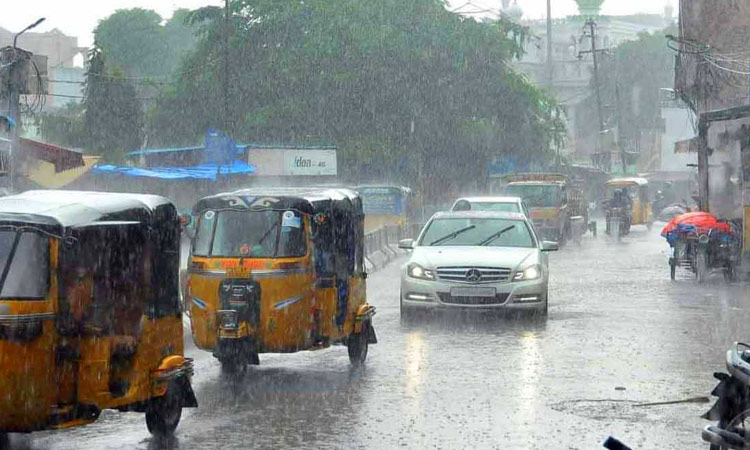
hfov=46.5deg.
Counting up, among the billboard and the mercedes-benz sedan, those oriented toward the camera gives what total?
2

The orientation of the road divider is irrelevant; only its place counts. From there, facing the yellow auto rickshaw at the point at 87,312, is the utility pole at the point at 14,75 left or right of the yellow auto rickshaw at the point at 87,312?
right

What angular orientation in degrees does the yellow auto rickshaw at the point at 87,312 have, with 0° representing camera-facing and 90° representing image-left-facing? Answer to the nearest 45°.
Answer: approximately 45°

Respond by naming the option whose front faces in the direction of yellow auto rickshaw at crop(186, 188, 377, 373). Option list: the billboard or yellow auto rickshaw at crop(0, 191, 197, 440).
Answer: the billboard

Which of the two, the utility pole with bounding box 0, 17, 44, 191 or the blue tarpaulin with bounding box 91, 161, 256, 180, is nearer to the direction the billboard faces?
the utility pole

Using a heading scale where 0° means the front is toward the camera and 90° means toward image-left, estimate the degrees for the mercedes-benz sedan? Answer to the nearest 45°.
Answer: approximately 0°

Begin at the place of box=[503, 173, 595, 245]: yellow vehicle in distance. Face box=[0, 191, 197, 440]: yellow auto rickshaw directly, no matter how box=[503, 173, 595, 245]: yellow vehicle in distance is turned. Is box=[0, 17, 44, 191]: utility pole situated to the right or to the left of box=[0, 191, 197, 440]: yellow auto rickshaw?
right

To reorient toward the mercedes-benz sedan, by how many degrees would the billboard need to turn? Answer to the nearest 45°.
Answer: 0° — it already faces it

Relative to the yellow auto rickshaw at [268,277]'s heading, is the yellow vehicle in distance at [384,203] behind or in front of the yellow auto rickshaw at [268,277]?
behind

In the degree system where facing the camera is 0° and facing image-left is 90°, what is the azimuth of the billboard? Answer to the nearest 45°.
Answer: approximately 0°

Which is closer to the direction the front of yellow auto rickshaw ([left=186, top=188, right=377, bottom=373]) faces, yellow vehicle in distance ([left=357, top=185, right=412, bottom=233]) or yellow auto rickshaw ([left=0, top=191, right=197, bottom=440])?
the yellow auto rickshaw
